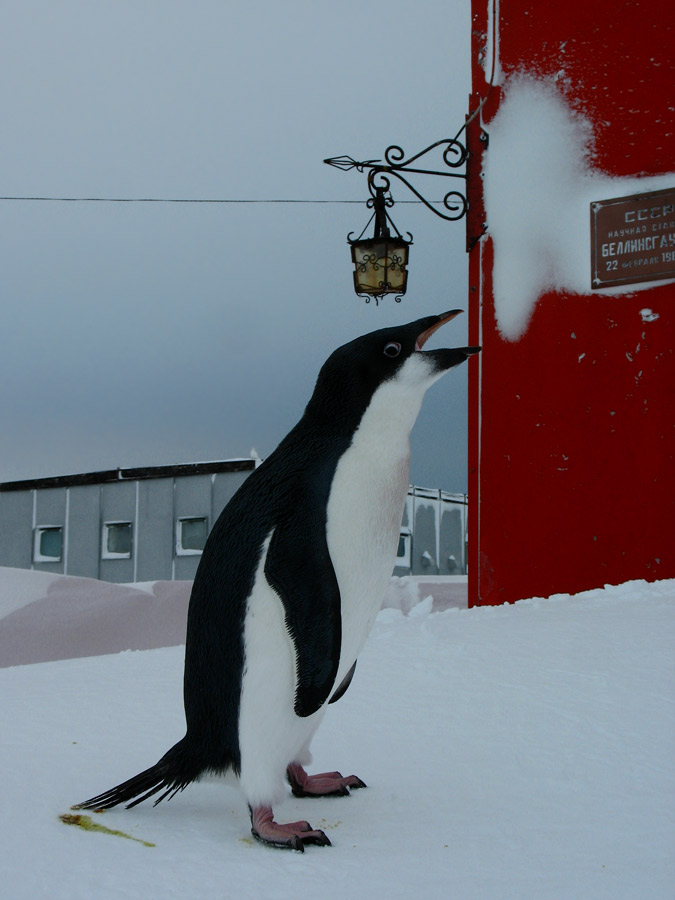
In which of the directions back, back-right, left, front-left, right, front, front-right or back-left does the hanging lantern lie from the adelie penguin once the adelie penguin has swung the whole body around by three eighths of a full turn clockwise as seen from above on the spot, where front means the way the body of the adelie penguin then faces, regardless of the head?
back-right

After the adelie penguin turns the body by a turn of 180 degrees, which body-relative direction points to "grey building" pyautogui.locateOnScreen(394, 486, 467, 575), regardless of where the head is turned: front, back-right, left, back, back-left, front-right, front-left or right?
right

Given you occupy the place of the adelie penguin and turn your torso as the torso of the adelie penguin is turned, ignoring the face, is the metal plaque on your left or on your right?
on your left

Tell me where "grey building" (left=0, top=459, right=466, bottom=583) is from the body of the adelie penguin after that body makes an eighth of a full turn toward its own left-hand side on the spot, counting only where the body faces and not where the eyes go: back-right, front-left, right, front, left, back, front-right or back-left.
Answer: front-left

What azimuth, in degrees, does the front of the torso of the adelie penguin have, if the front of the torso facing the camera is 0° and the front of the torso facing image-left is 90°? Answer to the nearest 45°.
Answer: approximately 270°
